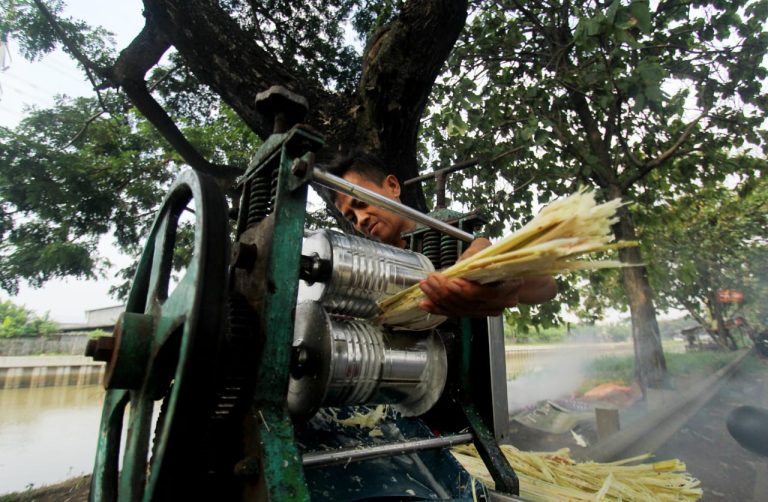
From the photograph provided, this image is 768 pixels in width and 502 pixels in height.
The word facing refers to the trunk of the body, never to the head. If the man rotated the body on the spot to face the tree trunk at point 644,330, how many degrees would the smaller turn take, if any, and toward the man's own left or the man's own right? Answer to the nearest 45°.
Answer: approximately 180°

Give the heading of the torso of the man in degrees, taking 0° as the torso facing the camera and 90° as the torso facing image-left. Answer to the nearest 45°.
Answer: approximately 45°
